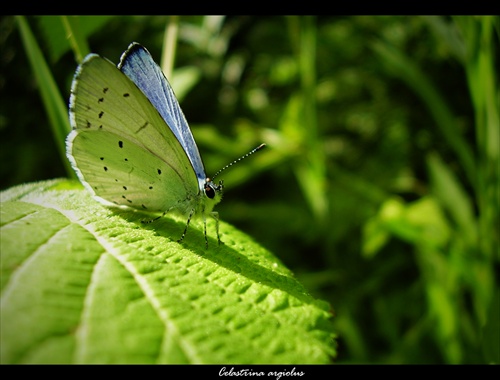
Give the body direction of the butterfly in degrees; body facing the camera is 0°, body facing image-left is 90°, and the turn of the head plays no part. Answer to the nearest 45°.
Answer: approximately 270°
